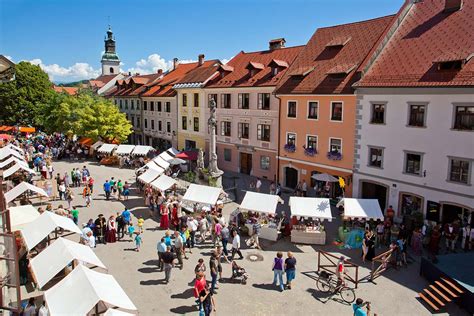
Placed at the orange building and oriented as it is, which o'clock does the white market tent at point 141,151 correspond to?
The white market tent is roughly at 2 o'clock from the orange building.

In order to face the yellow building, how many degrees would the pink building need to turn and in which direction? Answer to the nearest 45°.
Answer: approximately 90° to its right

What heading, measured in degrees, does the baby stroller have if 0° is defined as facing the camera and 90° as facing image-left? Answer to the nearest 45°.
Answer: approximately 315°

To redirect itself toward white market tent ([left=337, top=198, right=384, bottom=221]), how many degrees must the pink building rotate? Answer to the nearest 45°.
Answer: approximately 45° to its left

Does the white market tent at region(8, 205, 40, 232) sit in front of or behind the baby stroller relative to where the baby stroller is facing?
behind

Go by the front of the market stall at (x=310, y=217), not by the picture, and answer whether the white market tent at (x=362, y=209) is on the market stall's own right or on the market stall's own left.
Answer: on the market stall's own left

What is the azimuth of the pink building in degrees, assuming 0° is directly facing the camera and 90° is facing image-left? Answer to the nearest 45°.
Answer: approximately 45°

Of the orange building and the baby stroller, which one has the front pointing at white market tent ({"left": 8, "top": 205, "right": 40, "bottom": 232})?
the orange building

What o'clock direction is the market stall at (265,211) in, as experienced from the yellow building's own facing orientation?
The market stall is roughly at 10 o'clock from the yellow building.

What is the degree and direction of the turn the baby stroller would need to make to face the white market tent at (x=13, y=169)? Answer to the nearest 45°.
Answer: approximately 180°
